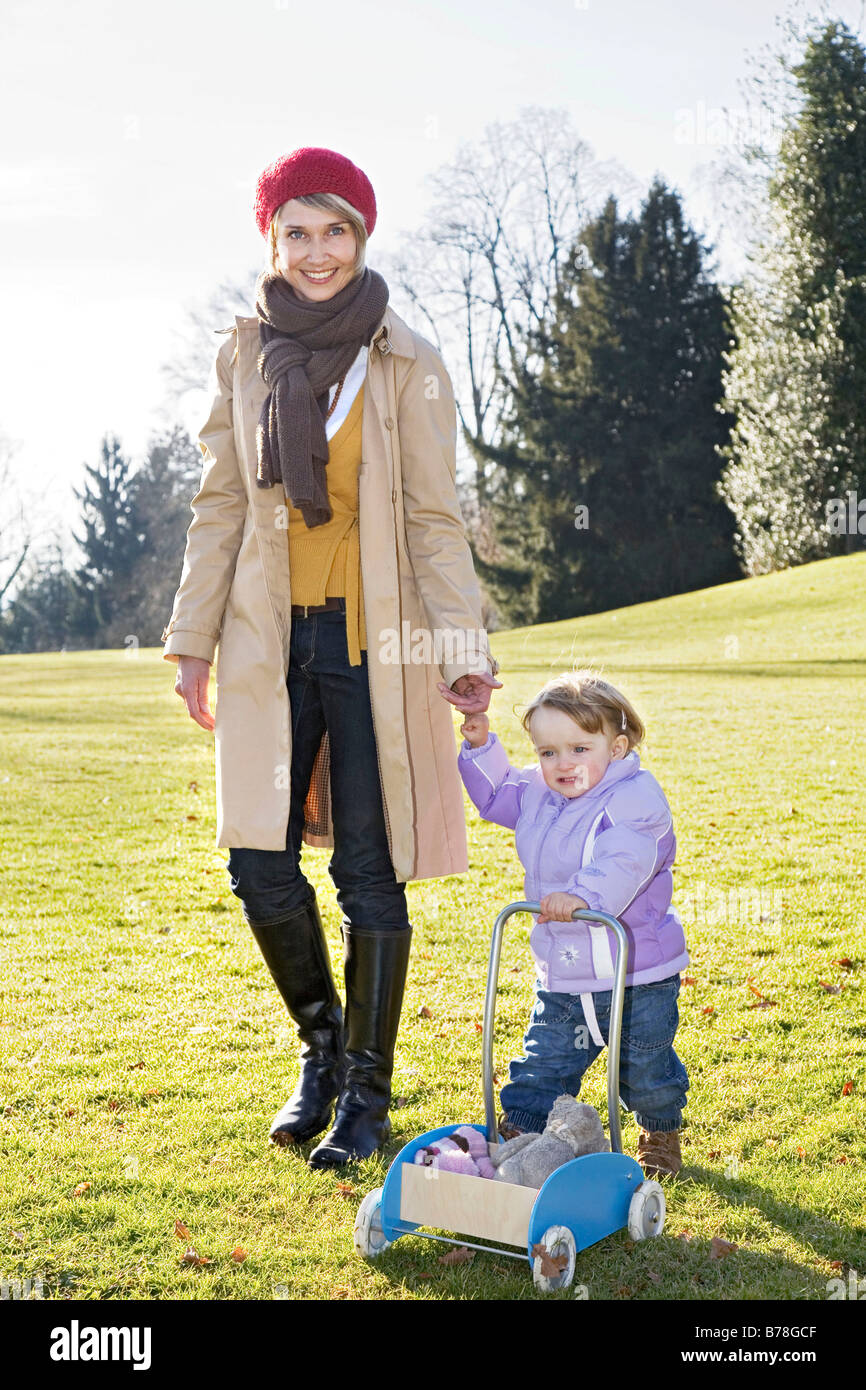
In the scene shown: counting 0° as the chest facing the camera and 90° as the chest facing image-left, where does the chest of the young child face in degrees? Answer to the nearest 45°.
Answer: approximately 45°

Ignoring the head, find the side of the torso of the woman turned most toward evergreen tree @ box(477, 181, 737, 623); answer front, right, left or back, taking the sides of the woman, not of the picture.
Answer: back

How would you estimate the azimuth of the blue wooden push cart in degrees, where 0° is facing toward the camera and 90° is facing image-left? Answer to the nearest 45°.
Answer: approximately 45°

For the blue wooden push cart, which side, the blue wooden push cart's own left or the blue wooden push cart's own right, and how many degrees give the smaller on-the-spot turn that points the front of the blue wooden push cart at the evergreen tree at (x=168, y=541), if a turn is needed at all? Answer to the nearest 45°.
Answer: approximately 135° to the blue wooden push cart's own right

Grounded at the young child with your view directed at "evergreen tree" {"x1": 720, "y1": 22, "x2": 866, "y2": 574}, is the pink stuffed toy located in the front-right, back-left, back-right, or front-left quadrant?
back-left

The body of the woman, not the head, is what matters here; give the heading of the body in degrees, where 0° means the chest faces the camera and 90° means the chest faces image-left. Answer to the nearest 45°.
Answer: approximately 0°
